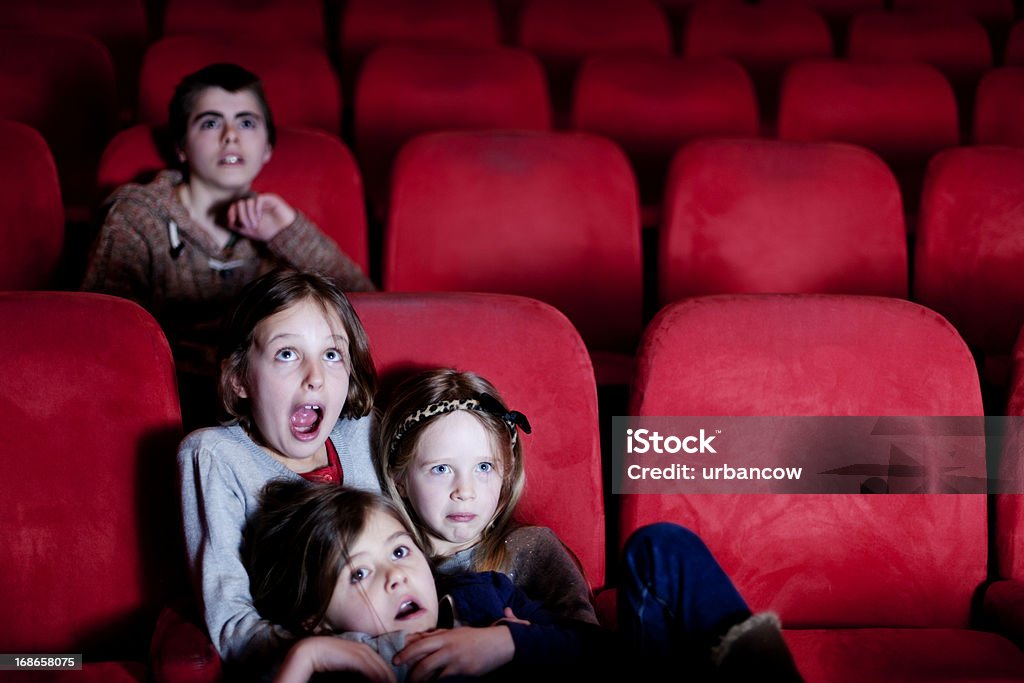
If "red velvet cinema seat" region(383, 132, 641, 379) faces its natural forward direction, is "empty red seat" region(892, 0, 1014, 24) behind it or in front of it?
behind

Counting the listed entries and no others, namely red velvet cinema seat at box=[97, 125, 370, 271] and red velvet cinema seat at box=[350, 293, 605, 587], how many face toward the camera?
2
